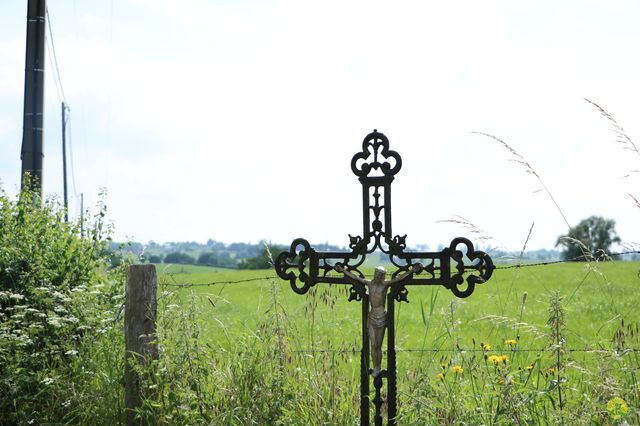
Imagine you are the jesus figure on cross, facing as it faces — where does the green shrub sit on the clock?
The green shrub is roughly at 4 o'clock from the jesus figure on cross.

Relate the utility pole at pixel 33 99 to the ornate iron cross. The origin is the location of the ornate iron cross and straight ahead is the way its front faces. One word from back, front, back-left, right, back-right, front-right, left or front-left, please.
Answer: back-right

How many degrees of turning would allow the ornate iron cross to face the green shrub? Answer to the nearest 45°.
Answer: approximately 135° to its right

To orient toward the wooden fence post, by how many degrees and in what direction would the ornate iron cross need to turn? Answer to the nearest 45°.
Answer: approximately 135° to its right

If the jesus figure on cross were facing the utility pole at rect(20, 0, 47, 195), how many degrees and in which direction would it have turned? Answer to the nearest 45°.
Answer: approximately 135° to its right

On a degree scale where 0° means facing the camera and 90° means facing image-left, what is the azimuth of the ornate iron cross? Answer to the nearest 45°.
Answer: approximately 0°

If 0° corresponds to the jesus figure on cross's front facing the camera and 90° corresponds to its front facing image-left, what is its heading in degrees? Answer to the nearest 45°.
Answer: approximately 0°

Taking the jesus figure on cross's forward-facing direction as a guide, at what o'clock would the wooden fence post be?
The wooden fence post is roughly at 4 o'clock from the jesus figure on cross.
